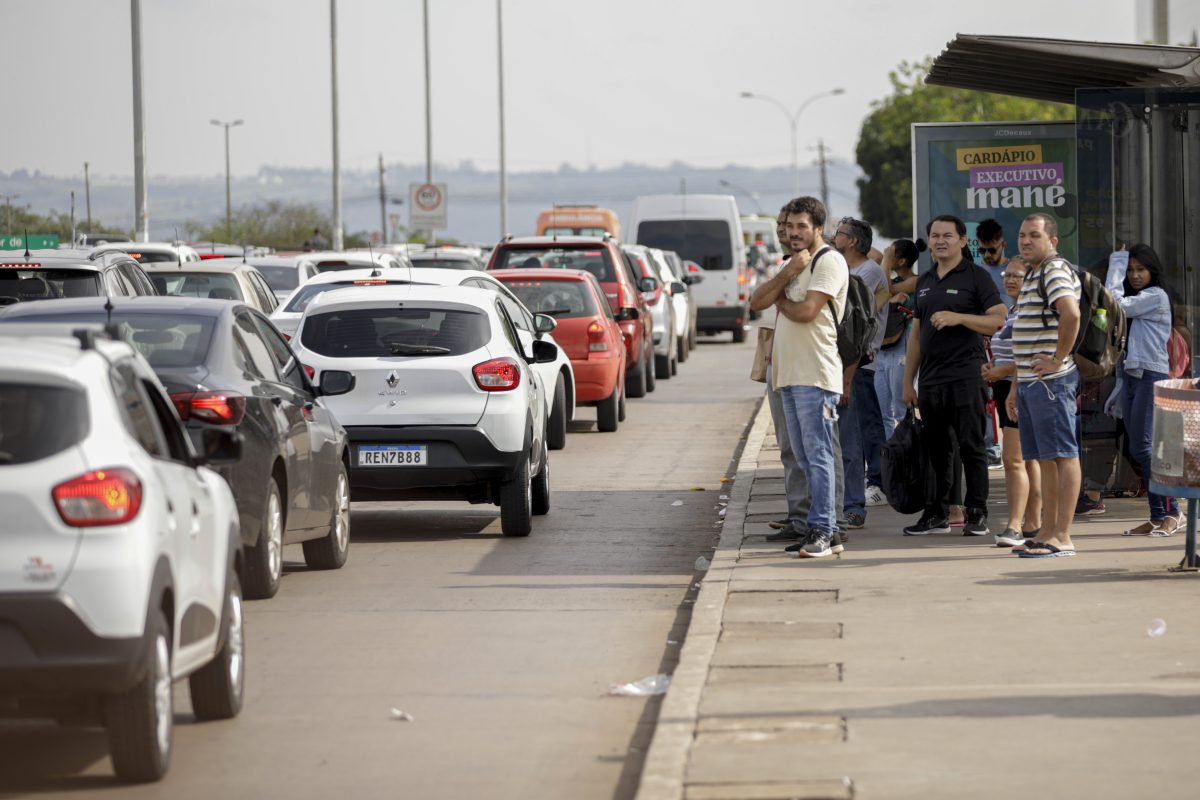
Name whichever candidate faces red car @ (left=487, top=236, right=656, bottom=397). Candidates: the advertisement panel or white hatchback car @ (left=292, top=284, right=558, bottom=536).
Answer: the white hatchback car

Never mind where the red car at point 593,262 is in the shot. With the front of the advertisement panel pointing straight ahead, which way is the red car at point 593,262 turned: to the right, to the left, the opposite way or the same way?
the opposite way

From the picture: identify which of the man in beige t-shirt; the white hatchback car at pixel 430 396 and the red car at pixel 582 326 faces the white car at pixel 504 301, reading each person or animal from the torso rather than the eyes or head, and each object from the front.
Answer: the white hatchback car

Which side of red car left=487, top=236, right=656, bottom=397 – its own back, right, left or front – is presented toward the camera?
back

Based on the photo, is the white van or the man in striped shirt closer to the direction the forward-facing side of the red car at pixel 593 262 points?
the white van

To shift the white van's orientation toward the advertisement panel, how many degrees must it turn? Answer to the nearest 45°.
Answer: approximately 180°

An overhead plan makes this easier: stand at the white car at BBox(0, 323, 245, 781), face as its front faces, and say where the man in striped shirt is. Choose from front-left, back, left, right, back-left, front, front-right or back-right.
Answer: front-right

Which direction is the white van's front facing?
away from the camera

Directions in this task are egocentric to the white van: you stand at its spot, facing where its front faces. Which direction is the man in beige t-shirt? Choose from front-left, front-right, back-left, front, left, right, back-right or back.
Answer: back

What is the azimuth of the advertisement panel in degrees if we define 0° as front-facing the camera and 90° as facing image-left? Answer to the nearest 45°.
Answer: approximately 0°

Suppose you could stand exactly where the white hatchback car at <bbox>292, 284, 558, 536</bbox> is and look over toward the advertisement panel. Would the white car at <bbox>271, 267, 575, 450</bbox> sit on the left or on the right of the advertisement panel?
left

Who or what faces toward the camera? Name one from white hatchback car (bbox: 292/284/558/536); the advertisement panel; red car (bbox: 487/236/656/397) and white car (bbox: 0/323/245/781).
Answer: the advertisement panel

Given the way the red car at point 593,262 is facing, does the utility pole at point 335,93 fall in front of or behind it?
in front

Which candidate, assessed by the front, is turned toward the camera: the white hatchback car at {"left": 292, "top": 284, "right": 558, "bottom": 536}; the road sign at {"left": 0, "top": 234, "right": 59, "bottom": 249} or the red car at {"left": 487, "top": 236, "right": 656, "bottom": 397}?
the road sign

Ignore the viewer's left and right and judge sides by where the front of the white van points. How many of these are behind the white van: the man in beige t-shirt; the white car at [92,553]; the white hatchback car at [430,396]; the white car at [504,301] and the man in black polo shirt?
5

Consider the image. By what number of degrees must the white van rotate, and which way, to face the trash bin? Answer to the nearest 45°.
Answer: approximately 180°
